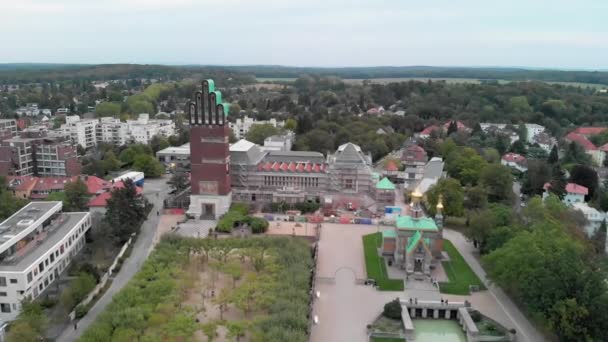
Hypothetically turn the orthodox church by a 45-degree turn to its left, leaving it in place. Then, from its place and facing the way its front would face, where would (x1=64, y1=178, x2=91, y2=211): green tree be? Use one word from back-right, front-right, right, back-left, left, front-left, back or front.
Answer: back-right

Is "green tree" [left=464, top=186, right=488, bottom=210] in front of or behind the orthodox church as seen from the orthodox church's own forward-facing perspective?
behind

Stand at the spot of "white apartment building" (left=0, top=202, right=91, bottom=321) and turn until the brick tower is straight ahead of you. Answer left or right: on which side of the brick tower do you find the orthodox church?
right

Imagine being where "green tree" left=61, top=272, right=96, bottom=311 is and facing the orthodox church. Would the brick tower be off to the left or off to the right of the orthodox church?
left

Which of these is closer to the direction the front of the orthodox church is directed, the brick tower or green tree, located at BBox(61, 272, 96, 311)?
the green tree

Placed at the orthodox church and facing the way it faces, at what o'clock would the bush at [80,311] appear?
The bush is roughly at 2 o'clock from the orthodox church.

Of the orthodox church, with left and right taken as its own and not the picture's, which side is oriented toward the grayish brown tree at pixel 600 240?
left

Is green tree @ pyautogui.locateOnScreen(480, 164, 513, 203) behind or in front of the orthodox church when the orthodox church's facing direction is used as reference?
behind

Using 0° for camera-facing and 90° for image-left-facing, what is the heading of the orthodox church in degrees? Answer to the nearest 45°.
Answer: approximately 0°

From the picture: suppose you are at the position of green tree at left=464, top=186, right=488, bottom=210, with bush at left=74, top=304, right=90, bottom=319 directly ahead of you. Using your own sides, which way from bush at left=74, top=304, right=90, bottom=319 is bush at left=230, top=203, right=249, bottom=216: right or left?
right

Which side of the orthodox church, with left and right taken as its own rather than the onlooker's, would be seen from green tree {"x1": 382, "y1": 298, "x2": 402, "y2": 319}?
front

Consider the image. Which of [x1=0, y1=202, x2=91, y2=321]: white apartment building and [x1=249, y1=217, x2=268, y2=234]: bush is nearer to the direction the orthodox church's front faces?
the white apartment building

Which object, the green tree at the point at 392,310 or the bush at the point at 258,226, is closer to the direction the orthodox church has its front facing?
the green tree

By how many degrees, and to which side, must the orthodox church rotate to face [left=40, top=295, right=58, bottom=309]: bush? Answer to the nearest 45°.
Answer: approximately 45° to its right

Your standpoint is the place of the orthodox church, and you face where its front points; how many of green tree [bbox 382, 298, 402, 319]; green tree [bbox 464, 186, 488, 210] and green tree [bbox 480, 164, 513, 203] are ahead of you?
1

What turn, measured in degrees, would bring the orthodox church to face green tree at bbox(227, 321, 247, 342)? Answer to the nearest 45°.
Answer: approximately 45° to its right
